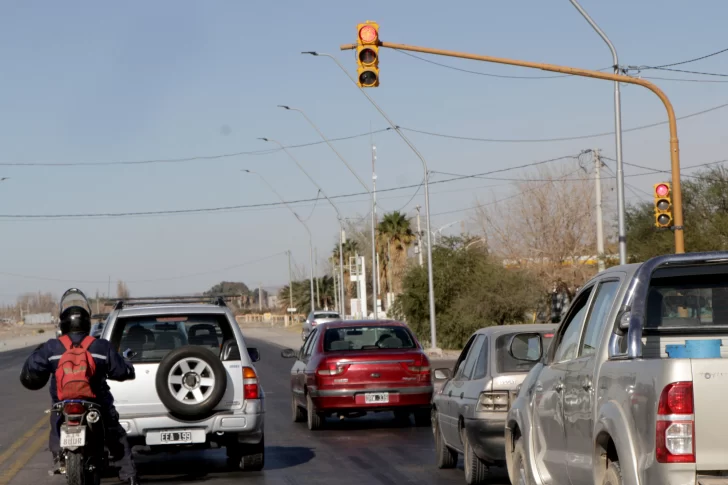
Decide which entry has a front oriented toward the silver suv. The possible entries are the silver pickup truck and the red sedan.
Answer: the silver pickup truck

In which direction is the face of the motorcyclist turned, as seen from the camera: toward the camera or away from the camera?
away from the camera

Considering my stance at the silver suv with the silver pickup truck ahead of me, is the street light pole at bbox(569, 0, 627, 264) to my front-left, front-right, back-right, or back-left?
back-left

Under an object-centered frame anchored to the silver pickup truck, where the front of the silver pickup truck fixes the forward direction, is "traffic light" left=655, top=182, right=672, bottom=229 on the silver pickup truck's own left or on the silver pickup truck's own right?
on the silver pickup truck's own right

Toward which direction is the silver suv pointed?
away from the camera

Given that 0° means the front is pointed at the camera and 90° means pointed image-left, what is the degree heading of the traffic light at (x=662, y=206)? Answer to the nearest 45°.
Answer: approximately 0°

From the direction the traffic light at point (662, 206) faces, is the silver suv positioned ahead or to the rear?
ahead

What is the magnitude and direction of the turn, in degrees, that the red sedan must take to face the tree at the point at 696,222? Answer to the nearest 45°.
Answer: approximately 45° to its right

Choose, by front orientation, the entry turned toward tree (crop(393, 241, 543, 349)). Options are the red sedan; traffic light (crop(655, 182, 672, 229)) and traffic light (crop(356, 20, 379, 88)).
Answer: the red sedan

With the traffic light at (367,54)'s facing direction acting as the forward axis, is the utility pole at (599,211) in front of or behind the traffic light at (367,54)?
behind

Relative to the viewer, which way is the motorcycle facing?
away from the camera

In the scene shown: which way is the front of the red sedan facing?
away from the camera
